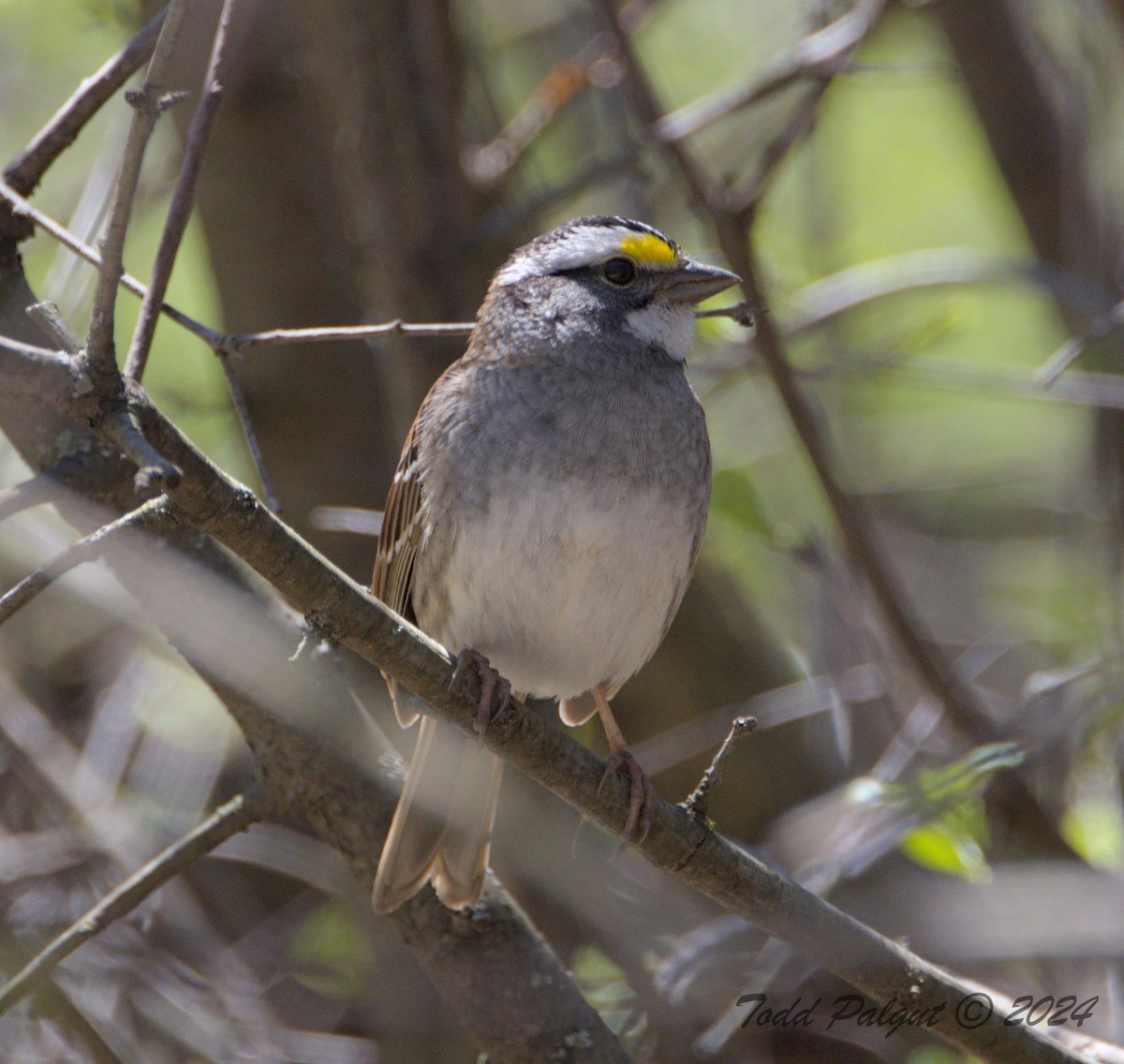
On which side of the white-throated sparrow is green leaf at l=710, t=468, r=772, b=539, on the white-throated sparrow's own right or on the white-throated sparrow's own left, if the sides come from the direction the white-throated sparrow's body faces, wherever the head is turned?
on the white-throated sparrow's own left

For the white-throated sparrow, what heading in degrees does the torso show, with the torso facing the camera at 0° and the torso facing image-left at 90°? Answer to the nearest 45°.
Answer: approximately 315°

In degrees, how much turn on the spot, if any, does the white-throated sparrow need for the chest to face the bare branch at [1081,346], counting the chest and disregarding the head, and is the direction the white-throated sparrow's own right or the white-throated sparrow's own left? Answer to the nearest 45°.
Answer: approximately 45° to the white-throated sparrow's own left

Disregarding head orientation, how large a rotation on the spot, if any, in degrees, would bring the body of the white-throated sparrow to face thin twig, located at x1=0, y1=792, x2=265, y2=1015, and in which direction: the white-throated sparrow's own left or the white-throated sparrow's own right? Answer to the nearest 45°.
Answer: approximately 90° to the white-throated sparrow's own right

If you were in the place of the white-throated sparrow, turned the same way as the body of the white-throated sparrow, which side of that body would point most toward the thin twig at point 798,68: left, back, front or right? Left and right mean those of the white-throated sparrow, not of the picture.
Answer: left

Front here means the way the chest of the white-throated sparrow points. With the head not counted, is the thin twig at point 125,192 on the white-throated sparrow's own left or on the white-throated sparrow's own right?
on the white-throated sparrow's own right

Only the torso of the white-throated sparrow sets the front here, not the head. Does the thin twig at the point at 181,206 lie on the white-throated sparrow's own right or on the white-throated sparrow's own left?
on the white-throated sparrow's own right

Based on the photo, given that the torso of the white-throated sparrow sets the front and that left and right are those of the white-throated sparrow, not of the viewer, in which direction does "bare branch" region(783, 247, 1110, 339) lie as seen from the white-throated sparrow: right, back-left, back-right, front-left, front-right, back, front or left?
left

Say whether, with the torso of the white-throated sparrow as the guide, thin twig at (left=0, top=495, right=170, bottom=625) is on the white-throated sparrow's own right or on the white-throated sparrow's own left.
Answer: on the white-throated sparrow's own right

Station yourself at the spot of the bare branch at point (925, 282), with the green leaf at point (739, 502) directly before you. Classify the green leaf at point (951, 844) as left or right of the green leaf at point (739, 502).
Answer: left
